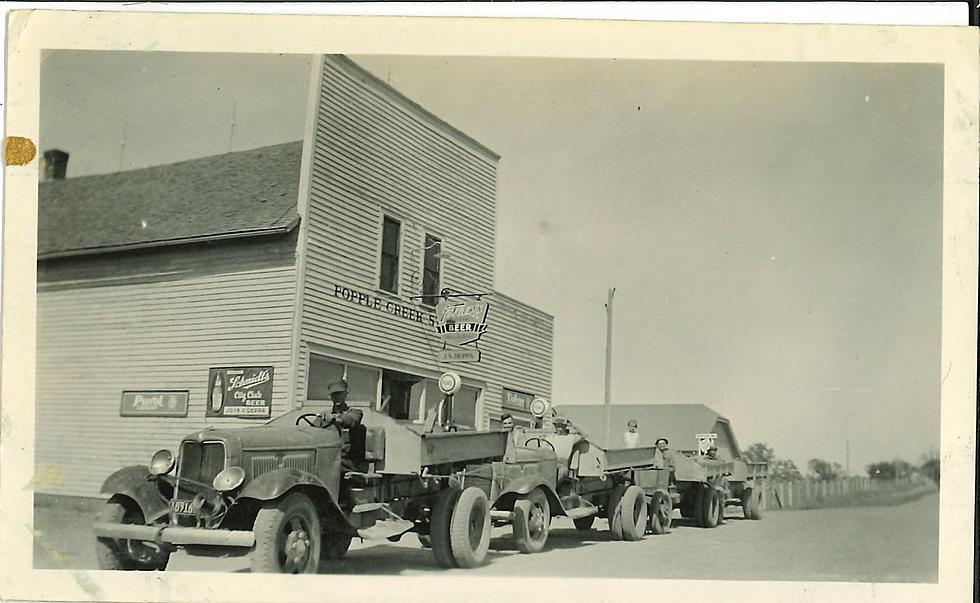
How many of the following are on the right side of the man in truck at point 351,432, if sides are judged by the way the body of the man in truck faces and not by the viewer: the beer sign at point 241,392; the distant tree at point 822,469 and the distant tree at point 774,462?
1

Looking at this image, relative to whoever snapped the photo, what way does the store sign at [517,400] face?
facing the viewer and to the right of the viewer

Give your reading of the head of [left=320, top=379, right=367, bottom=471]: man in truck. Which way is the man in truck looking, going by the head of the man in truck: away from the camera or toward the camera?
toward the camera

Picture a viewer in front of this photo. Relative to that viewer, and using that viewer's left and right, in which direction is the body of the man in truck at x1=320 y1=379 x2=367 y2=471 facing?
facing the viewer and to the left of the viewer

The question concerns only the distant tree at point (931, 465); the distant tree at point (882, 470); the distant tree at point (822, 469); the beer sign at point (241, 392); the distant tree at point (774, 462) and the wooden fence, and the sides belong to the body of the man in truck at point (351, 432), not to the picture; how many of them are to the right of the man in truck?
1

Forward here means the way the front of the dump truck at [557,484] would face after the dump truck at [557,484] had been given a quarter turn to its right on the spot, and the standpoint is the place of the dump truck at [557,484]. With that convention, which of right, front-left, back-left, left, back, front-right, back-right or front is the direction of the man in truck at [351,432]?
left

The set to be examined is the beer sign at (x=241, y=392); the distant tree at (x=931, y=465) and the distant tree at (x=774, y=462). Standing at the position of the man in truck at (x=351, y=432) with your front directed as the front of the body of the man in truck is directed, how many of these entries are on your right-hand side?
1
